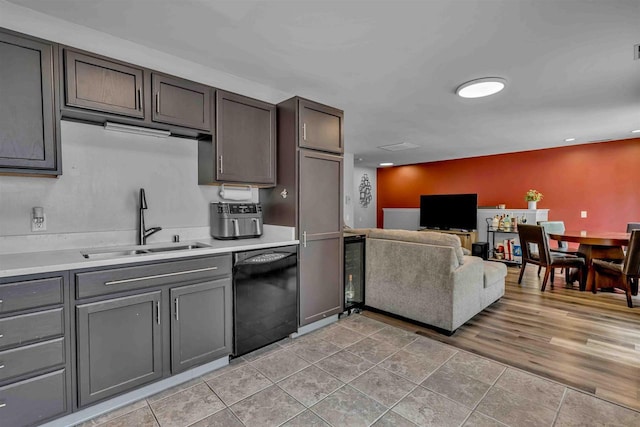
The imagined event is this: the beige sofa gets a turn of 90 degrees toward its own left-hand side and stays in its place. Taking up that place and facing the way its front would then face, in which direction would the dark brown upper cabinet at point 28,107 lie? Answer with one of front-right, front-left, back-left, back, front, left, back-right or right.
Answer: left

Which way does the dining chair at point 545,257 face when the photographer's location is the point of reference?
facing away from the viewer and to the right of the viewer

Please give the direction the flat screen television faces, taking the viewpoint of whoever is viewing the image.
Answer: facing the viewer

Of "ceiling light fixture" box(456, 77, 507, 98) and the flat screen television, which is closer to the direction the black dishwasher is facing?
the ceiling light fixture

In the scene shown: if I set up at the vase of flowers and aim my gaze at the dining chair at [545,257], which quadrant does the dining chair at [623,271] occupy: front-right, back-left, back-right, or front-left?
front-left

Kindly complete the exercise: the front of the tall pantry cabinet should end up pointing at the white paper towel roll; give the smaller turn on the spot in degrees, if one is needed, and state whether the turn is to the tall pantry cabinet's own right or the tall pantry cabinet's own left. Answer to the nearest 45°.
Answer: approximately 135° to the tall pantry cabinet's own right

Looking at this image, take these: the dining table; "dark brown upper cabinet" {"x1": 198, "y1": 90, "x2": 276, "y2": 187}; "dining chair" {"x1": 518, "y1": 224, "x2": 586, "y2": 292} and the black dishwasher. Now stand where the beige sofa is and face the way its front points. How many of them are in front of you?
2

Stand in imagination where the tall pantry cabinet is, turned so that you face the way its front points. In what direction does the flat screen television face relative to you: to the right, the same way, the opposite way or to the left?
to the right

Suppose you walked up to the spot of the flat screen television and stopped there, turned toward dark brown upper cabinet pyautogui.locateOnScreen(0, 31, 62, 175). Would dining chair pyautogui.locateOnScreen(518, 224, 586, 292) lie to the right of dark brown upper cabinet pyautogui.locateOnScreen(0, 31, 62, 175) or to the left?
left

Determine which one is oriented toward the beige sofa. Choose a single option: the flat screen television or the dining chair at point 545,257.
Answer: the flat screen television

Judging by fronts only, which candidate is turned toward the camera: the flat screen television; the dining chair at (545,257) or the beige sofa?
the flat screen television

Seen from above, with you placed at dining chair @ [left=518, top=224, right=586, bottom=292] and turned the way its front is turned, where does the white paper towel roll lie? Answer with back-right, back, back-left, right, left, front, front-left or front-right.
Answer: back

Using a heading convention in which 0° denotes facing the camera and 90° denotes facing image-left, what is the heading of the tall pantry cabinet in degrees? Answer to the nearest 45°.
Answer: approximately 315°

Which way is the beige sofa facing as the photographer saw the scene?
facing away from the viewer and to the right of the viewer

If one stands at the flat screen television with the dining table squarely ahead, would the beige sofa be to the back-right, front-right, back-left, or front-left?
front-right

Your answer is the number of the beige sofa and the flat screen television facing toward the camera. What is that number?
1
